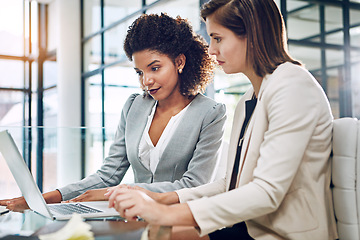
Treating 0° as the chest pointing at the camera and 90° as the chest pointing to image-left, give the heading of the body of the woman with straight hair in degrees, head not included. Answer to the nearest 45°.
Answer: approximately 90°

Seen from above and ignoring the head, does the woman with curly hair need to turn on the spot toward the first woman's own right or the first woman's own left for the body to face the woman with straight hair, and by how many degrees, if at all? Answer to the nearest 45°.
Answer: approximately 45° to the first woman's own left

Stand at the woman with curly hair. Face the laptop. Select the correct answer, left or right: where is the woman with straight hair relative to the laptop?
left

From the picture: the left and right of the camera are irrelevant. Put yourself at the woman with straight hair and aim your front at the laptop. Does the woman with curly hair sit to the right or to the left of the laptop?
right

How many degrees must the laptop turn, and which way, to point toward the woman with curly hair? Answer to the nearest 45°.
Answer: approximately 45° to its left

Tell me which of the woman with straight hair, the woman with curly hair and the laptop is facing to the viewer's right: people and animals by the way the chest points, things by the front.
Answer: the laptop

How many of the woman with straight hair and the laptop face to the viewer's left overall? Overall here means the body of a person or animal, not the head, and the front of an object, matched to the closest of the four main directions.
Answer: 1

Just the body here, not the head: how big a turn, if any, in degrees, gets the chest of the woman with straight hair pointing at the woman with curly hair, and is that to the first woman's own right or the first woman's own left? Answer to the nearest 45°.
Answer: approximately 45° to the first woman's own right

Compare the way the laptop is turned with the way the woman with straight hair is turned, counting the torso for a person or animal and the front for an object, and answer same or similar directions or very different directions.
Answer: very different directions

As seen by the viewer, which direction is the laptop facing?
to the viewer's right

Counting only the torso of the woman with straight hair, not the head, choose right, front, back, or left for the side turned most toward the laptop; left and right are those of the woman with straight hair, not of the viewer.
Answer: front

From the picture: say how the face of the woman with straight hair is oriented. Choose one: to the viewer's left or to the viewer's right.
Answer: to the viewer's left

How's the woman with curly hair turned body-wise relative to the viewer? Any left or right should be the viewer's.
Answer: facing the viewer and to the left of the viewer

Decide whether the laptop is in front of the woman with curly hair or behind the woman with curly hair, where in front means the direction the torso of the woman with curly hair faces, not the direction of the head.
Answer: in front

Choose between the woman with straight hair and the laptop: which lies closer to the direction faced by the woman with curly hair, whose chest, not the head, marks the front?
the laptop
